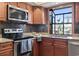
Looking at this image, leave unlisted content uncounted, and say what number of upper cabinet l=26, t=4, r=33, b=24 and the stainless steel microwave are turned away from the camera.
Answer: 0

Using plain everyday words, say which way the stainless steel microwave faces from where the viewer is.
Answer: facing the viewer and to the right of the viewer
